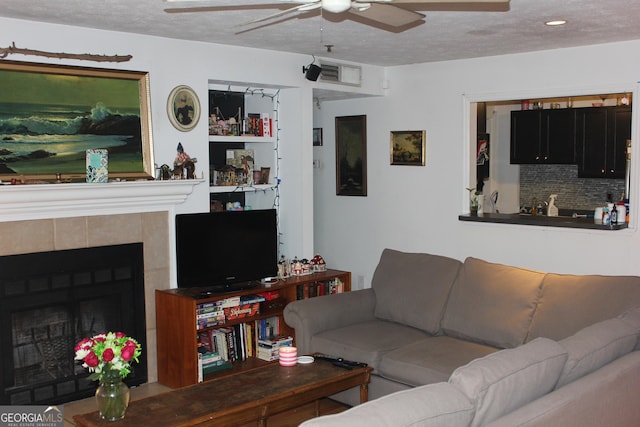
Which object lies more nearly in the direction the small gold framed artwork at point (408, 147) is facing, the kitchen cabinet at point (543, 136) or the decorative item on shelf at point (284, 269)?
the decorative item on shelf

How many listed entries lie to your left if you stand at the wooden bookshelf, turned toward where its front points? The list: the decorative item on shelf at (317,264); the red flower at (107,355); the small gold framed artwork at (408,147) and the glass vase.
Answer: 2

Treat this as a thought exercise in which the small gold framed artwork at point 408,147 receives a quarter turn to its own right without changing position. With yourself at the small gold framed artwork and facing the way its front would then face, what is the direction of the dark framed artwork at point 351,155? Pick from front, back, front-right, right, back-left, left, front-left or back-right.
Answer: front

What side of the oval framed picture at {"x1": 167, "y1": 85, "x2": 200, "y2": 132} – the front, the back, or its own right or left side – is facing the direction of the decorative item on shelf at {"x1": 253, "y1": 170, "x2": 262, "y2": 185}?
left

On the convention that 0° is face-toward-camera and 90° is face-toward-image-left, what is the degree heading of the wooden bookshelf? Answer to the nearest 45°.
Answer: approximately 315°

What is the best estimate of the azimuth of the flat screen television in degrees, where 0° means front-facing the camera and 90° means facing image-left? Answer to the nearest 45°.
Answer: approximately 315°
